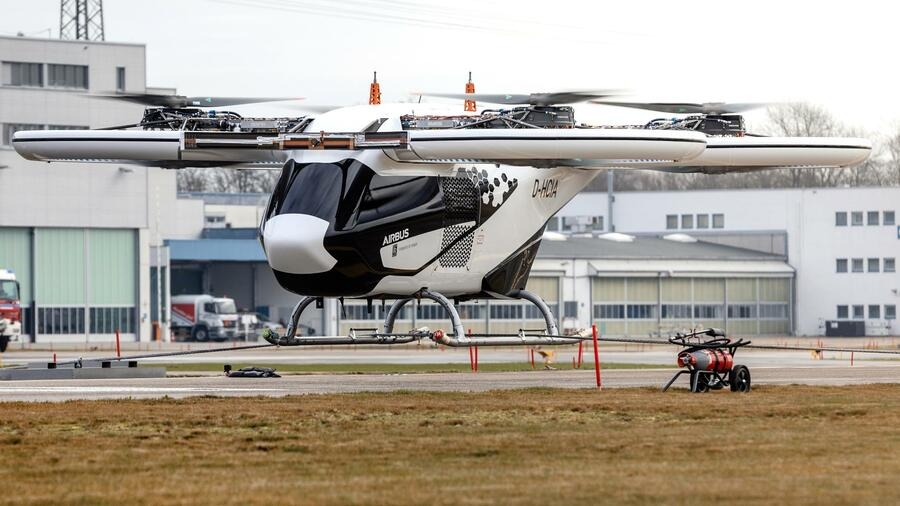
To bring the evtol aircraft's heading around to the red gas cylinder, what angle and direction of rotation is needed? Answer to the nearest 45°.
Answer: approximately 135° to its left

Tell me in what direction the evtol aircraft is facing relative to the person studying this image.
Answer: facing the viewer and to the left of the viewer
